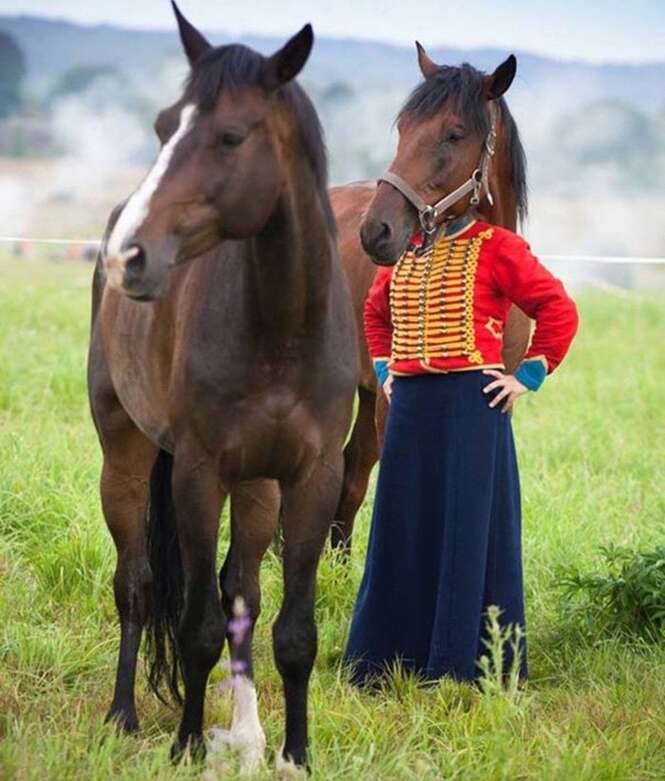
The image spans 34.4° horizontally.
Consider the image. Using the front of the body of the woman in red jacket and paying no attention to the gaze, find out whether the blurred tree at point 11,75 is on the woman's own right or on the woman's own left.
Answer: on the woman's own right

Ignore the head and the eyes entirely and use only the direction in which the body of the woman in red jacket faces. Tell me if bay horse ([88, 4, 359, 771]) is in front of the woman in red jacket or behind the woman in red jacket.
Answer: in front

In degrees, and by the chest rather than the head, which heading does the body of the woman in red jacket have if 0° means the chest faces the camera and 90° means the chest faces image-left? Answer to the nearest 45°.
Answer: approximately 45°
